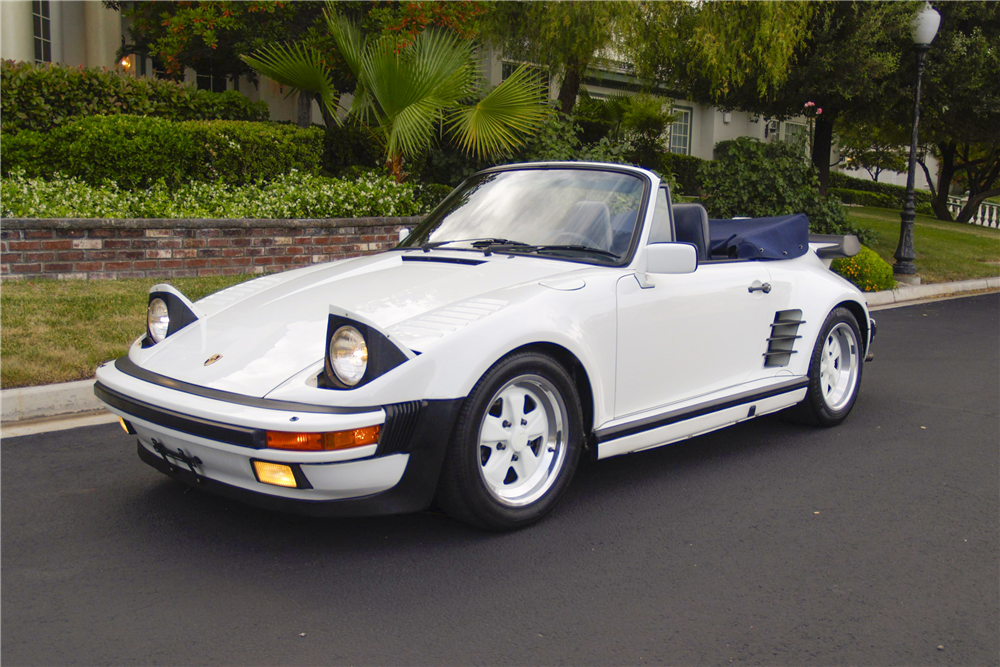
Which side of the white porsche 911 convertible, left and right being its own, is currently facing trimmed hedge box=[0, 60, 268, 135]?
right

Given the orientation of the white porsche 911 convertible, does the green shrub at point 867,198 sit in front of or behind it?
behind

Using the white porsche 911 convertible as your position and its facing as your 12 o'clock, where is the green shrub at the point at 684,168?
The green shrub is roughly at 5 o'clock from the white porsche 911 convertible.

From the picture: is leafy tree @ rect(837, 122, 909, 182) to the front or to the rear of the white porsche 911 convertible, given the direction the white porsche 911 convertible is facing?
to the rear

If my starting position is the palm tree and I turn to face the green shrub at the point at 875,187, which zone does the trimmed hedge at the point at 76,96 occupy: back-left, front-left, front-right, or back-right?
back-left

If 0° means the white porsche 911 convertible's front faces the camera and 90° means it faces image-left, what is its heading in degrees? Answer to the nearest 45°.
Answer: approximately 45°

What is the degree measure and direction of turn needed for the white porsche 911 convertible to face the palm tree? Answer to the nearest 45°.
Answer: approximately 135° to its right

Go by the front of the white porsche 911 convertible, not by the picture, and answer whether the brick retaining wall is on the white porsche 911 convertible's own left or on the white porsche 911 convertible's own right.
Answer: on the white porsche 911 convertible's own right

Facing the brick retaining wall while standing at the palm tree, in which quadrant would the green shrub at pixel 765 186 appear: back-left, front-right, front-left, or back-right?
back-left
